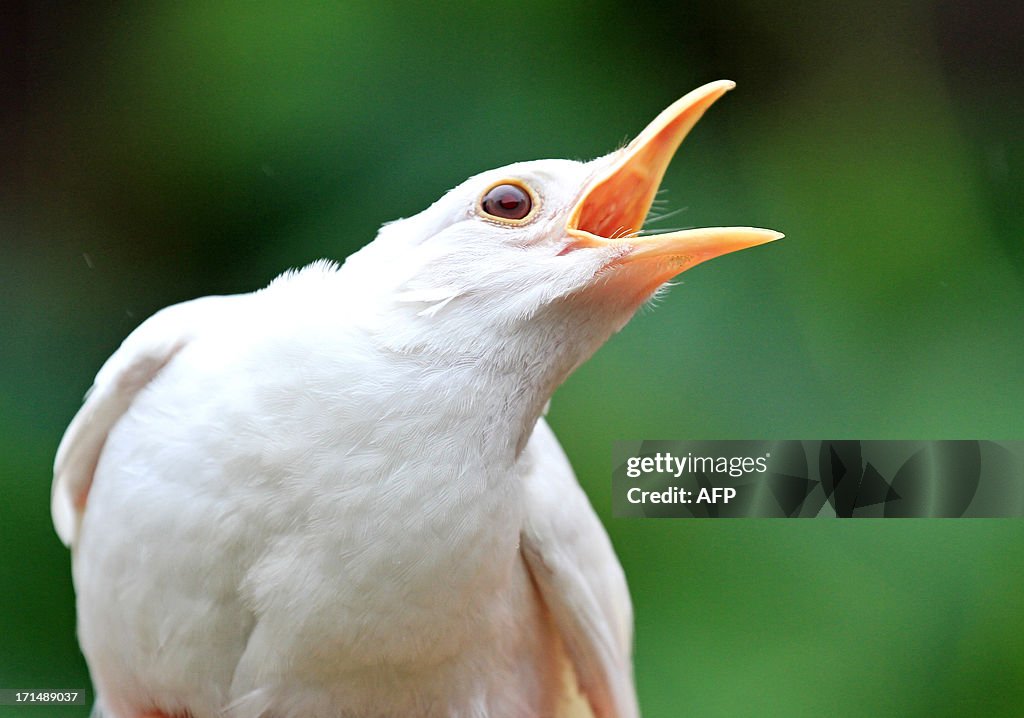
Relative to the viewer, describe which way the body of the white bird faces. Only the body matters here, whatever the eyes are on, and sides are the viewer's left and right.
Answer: facing the viewer and to the right of the viewer
